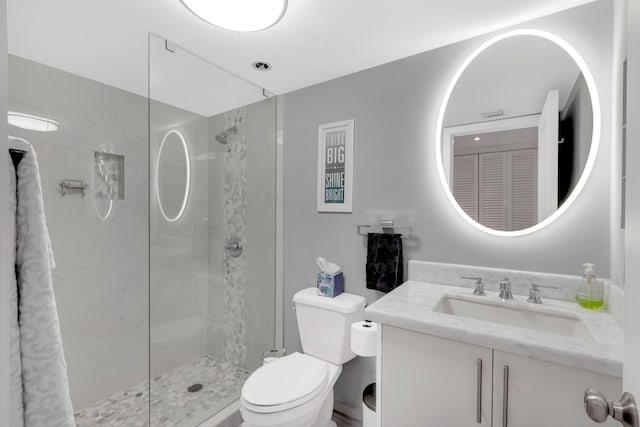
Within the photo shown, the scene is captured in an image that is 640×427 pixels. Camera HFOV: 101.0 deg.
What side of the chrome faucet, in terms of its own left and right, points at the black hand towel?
right

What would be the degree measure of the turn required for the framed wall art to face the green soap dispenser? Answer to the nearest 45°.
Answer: approximately 90° to its left

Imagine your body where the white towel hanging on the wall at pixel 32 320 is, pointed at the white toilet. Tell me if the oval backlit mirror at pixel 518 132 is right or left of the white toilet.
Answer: right

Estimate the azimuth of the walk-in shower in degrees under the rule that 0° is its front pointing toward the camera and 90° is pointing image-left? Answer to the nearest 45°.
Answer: approximately 315°

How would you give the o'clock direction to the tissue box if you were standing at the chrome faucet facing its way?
The tissue box is roughly at 3 o'clock from the chrome faucet.
